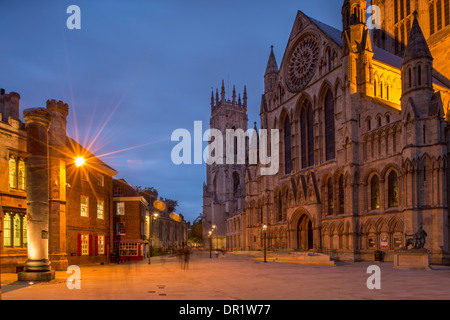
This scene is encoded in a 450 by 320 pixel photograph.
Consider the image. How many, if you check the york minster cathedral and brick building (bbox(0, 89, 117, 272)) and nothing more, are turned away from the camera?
0

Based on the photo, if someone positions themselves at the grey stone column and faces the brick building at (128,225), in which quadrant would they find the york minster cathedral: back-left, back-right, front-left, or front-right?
front-right

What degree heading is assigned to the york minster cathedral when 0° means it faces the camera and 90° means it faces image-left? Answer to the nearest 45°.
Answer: approximately 45°

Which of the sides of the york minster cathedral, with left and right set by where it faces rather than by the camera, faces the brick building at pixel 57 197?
front

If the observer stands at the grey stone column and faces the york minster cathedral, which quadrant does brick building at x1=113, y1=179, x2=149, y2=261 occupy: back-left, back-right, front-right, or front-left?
front-left

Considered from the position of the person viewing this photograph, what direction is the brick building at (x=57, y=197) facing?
facing the viewer and to the right of the viewer

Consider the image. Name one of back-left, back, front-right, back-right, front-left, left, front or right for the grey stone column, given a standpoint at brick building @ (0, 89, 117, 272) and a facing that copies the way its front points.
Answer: front-right
